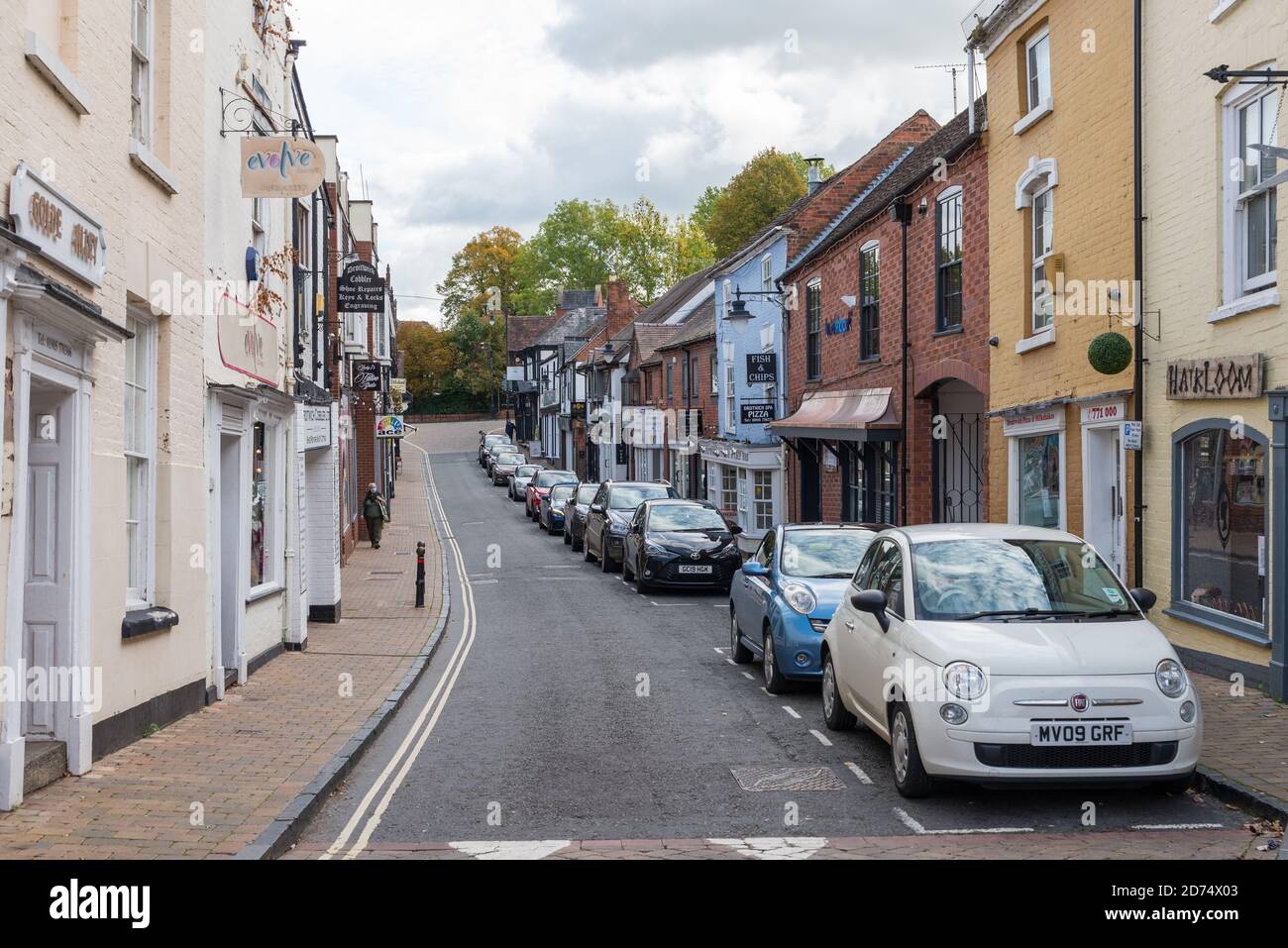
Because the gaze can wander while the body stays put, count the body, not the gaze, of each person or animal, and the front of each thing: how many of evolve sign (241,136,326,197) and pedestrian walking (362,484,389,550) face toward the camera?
2

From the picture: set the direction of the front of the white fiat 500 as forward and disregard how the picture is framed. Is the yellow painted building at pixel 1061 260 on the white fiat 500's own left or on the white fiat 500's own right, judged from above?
on the white fiat 500's own left

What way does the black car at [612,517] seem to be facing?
toward the camera

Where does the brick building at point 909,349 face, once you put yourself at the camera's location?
facing the viewer and to the left of the viewer

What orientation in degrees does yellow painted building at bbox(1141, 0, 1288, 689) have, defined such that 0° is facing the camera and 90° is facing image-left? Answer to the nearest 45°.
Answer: approximately 45°

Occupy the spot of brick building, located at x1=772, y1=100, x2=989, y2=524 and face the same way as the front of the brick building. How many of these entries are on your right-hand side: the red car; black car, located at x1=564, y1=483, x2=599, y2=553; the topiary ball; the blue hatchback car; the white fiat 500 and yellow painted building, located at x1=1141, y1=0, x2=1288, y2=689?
2

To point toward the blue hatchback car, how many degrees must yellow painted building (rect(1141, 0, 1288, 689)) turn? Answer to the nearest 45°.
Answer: approximately 45° to its right

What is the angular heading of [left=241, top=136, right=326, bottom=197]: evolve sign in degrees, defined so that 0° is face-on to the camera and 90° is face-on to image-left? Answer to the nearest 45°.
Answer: approximately 0°

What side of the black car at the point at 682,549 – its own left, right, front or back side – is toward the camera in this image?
front

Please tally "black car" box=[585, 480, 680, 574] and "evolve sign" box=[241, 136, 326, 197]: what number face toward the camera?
2

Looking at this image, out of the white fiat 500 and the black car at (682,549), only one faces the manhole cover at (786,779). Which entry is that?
the black car

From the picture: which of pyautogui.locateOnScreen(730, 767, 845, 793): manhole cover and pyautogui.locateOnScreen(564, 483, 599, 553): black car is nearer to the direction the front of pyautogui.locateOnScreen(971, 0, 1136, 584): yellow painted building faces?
the manhole cover

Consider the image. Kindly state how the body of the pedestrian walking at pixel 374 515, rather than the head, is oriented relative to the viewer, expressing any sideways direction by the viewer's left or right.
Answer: facing the viewer
